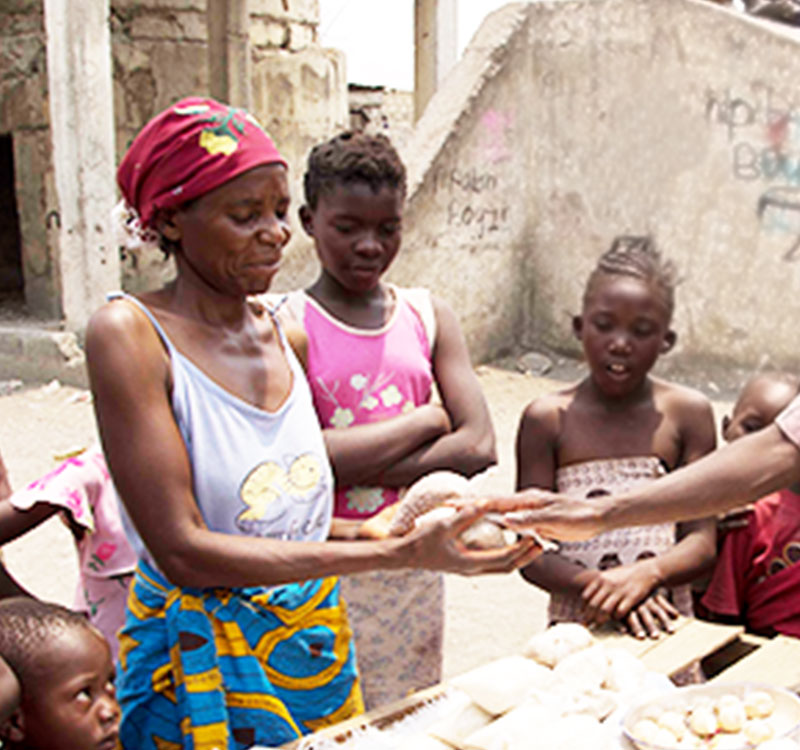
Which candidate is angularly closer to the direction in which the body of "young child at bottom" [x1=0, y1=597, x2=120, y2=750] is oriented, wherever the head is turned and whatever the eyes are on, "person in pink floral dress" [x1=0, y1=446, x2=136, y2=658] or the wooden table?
the wooden table

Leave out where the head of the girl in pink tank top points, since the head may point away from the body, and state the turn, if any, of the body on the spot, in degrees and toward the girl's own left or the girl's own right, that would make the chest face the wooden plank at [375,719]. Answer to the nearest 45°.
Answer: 0° — they already face it

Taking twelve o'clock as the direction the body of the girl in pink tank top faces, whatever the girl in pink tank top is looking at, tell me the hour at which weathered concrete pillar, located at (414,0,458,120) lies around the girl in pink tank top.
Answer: The weathered concrete pillar is roughly at 6 o'clock from the girl in pink tank top.

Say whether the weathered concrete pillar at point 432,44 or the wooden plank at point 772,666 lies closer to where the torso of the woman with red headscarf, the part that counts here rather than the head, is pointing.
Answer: the wooden plank

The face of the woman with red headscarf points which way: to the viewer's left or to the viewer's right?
to the viewer's right
